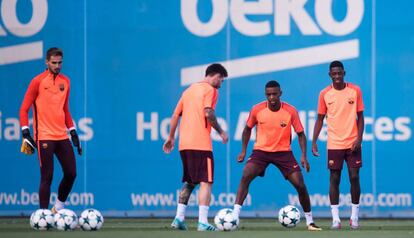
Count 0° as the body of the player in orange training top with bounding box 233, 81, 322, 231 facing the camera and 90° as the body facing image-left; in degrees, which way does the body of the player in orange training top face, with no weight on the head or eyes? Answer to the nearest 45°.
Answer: approximately 0°

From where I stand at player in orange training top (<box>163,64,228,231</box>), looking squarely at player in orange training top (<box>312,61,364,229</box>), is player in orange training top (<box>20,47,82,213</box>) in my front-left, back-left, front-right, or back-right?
back-left

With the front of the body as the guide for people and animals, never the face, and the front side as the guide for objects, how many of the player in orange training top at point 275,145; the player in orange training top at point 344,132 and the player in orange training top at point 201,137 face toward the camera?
2

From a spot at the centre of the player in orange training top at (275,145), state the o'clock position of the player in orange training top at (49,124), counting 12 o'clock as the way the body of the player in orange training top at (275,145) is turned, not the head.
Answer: the player in orange training top at (49,124) is roughly at 3 o'clock from the player in orange training top at (275,145).

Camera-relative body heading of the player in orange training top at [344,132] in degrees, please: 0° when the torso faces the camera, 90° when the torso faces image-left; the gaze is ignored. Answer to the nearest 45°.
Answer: approximately 0°

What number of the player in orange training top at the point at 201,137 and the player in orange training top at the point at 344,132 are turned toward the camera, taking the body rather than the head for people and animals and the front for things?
1
